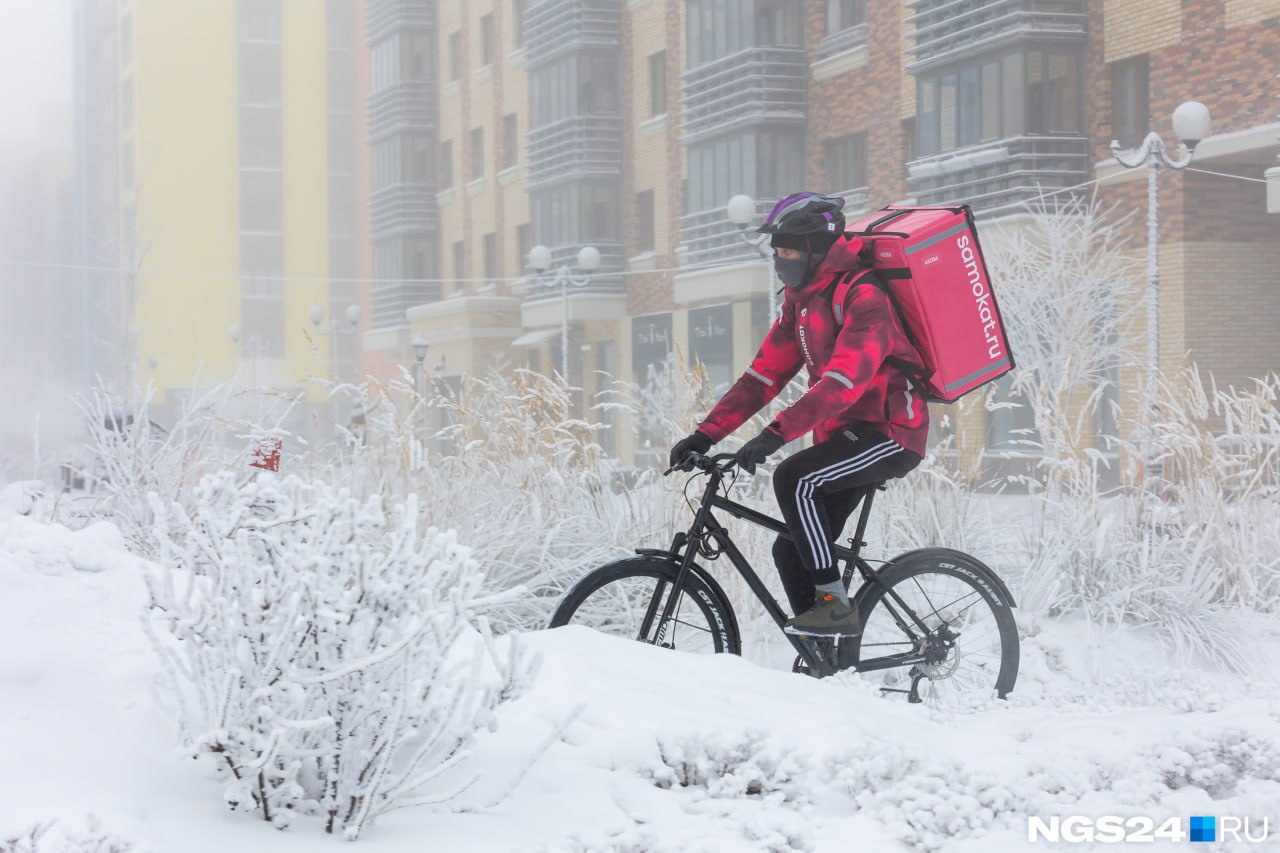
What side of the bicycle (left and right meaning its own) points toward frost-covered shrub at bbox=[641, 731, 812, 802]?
left

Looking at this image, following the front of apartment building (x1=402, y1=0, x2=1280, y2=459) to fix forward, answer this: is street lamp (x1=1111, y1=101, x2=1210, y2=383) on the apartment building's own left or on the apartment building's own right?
on the apartment building's own left

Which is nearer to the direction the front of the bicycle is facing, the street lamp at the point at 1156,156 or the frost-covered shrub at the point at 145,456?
the frost-covered shrub

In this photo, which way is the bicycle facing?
to the viewer's left

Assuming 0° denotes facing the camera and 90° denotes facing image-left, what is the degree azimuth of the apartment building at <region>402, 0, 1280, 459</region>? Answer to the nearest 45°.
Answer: approximately 45°

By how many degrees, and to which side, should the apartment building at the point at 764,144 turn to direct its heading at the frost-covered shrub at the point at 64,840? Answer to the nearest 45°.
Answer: approximately 45° to its left

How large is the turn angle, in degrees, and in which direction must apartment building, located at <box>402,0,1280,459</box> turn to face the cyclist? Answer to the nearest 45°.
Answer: approximately 45° to its left
